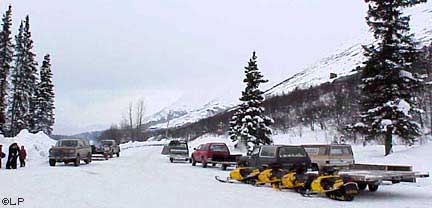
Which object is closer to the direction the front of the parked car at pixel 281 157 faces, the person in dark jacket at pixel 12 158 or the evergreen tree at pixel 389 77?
the person in dark jacket

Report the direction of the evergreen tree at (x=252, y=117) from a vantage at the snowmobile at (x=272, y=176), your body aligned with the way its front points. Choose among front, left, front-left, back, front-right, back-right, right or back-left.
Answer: right

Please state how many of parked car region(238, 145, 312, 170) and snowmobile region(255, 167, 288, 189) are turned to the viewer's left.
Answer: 2

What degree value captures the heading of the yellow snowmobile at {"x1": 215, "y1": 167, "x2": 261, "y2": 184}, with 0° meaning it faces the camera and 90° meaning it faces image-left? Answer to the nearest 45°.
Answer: approximately 90°

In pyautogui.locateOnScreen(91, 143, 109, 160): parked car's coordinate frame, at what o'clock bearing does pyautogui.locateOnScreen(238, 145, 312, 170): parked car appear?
pyautogui.locateOnScreen(238, 145, 312, 170): parked car is roughly at 10 o'clock from pyautogui.locateOnScreen(91, 143, 109, 160): parked car.

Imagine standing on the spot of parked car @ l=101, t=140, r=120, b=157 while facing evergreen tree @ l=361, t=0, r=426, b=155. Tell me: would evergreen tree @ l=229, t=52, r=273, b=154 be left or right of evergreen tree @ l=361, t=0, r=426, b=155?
left

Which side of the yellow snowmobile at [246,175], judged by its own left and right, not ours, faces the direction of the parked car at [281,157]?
right

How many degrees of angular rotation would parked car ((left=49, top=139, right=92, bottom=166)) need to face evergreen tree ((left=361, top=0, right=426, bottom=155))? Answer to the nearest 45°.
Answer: approximately 135° to its left

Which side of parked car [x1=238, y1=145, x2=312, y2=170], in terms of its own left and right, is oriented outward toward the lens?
left

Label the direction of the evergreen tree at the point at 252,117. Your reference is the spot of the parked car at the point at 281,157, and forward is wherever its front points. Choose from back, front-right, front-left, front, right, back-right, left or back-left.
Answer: right

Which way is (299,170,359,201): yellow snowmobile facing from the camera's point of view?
to the viewer's left

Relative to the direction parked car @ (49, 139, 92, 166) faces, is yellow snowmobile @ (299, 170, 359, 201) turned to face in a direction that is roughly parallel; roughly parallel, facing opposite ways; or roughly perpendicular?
roughly perpendicular

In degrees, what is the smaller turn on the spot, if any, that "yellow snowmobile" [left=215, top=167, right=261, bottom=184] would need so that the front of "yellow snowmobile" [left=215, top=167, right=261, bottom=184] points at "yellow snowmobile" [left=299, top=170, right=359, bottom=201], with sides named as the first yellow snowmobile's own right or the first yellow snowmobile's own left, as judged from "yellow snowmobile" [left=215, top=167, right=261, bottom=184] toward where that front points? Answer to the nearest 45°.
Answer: approximately 135° to the first yellow snowmobile's own left

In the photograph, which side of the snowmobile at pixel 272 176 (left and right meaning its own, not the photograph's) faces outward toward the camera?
left
